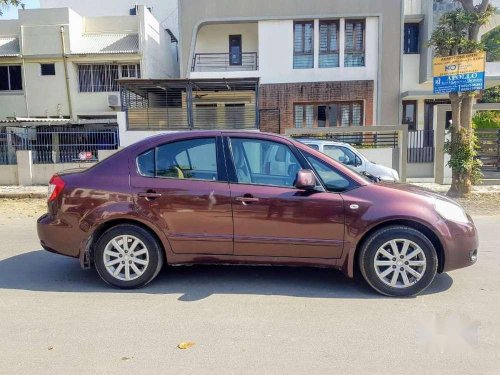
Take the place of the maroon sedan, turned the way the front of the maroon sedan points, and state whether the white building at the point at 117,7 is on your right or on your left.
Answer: on your left

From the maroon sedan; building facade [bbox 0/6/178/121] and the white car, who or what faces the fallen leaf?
the building facade

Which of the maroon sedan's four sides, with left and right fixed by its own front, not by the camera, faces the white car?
left

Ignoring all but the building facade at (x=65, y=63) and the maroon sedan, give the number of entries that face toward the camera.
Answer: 1

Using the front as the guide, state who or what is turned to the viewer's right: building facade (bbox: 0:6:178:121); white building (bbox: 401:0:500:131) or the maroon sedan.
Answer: the maroon sedan

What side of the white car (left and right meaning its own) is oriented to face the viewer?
right

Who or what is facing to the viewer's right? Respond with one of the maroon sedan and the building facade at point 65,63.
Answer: the maroon sedan

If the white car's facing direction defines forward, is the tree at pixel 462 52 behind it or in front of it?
in front

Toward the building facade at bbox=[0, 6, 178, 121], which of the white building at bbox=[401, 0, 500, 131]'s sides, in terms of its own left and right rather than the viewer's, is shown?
right

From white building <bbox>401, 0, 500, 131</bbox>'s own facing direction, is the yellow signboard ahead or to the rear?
ahead

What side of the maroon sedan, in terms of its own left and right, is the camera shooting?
right

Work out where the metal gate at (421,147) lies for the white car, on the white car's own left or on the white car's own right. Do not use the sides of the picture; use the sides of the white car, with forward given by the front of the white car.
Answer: on the white car's own left

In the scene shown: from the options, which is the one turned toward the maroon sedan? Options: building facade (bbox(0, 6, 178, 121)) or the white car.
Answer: the building facade

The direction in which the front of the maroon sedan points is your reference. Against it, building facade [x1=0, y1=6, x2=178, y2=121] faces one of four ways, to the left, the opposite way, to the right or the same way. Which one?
to the right

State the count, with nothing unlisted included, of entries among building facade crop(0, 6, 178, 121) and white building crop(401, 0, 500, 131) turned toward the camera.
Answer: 2

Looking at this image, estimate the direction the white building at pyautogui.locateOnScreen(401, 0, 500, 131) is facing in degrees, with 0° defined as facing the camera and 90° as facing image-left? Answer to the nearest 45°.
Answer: approximately 0°

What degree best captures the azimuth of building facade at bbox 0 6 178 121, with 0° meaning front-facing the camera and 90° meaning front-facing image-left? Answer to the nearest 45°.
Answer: approximately 0°
